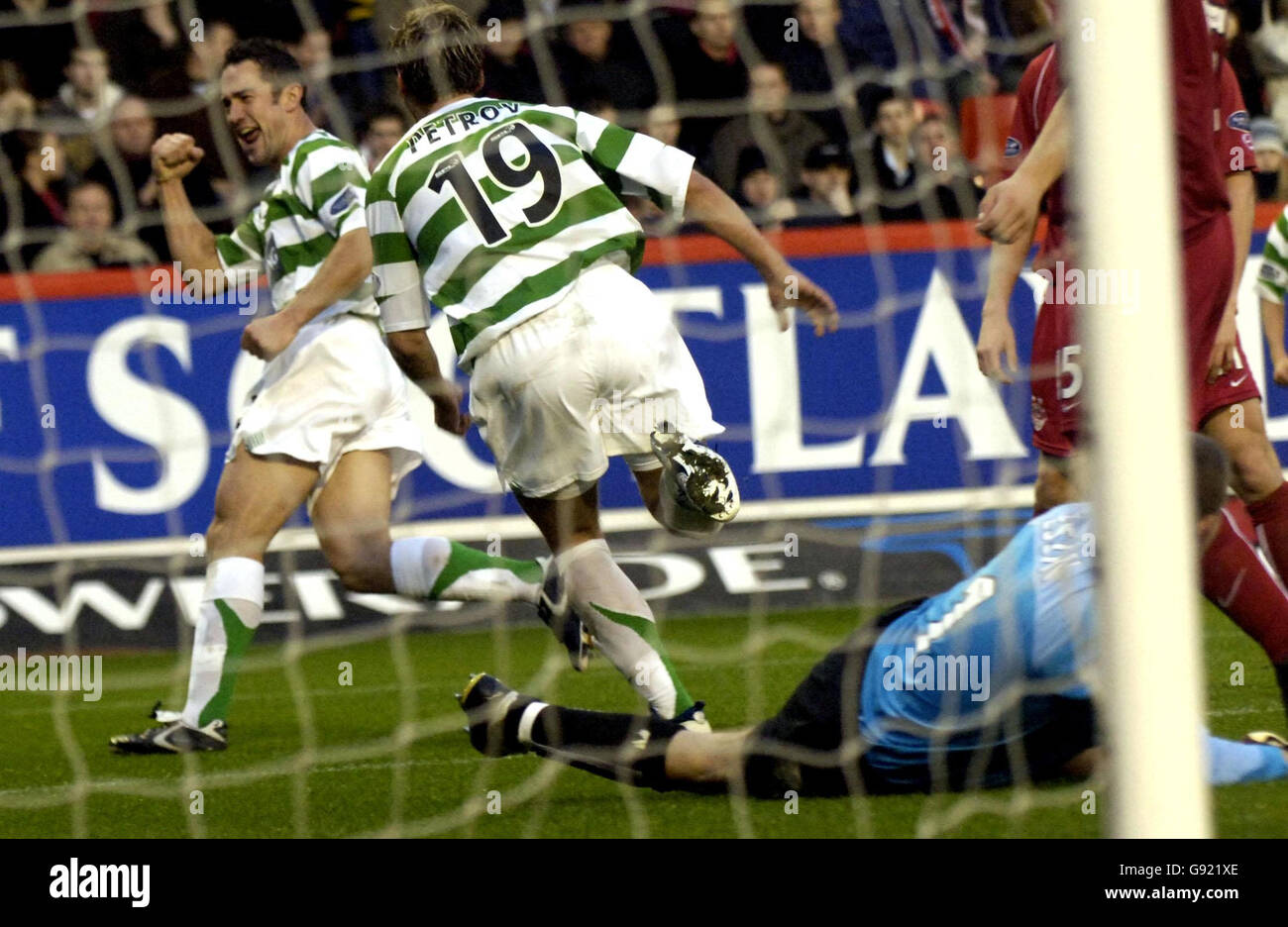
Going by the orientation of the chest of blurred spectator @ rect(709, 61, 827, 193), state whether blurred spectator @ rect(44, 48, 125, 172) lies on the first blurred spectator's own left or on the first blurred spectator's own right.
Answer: on the first blurred spectator's own right

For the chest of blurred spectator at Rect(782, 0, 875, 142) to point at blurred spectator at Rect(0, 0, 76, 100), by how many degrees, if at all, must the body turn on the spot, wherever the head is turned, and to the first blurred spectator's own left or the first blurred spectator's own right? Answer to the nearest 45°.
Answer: approximately 90° to the first blurred spectator's own right

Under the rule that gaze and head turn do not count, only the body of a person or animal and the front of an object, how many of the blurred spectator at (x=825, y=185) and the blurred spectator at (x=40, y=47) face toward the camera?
2

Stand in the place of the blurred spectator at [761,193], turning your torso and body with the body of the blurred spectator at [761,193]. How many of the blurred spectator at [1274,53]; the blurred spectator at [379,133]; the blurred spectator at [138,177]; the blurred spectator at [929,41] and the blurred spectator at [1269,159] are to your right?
2

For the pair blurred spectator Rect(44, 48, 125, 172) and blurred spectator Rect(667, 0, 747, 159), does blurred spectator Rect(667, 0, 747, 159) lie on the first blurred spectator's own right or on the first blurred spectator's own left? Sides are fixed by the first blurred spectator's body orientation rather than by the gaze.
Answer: on the first blurred spectator's own left

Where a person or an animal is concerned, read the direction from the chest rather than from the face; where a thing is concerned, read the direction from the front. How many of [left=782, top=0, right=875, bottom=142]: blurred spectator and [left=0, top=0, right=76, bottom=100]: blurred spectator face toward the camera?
2

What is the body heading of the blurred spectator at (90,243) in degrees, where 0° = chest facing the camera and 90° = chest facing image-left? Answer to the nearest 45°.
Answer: approximately 0°

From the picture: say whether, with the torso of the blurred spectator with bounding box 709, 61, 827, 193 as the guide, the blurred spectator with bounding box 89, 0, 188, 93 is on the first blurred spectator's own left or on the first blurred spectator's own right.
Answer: on the first blurred spectator's own right
